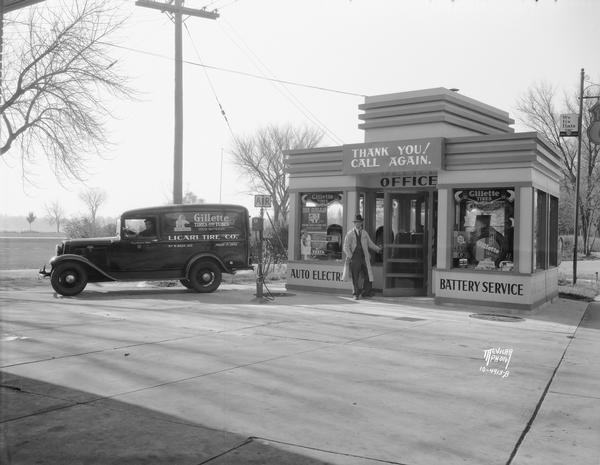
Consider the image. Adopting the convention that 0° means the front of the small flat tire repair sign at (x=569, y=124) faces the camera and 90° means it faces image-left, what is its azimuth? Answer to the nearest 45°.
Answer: approximately 0°

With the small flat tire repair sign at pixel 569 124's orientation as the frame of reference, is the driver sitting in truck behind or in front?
in front

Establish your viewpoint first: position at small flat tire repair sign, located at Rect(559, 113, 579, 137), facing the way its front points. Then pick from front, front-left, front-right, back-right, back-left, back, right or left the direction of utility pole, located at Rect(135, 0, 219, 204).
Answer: front-right

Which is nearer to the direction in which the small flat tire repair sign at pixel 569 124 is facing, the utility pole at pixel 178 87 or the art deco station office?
the art deco station office

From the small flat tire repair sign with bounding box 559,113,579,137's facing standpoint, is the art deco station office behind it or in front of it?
in front
